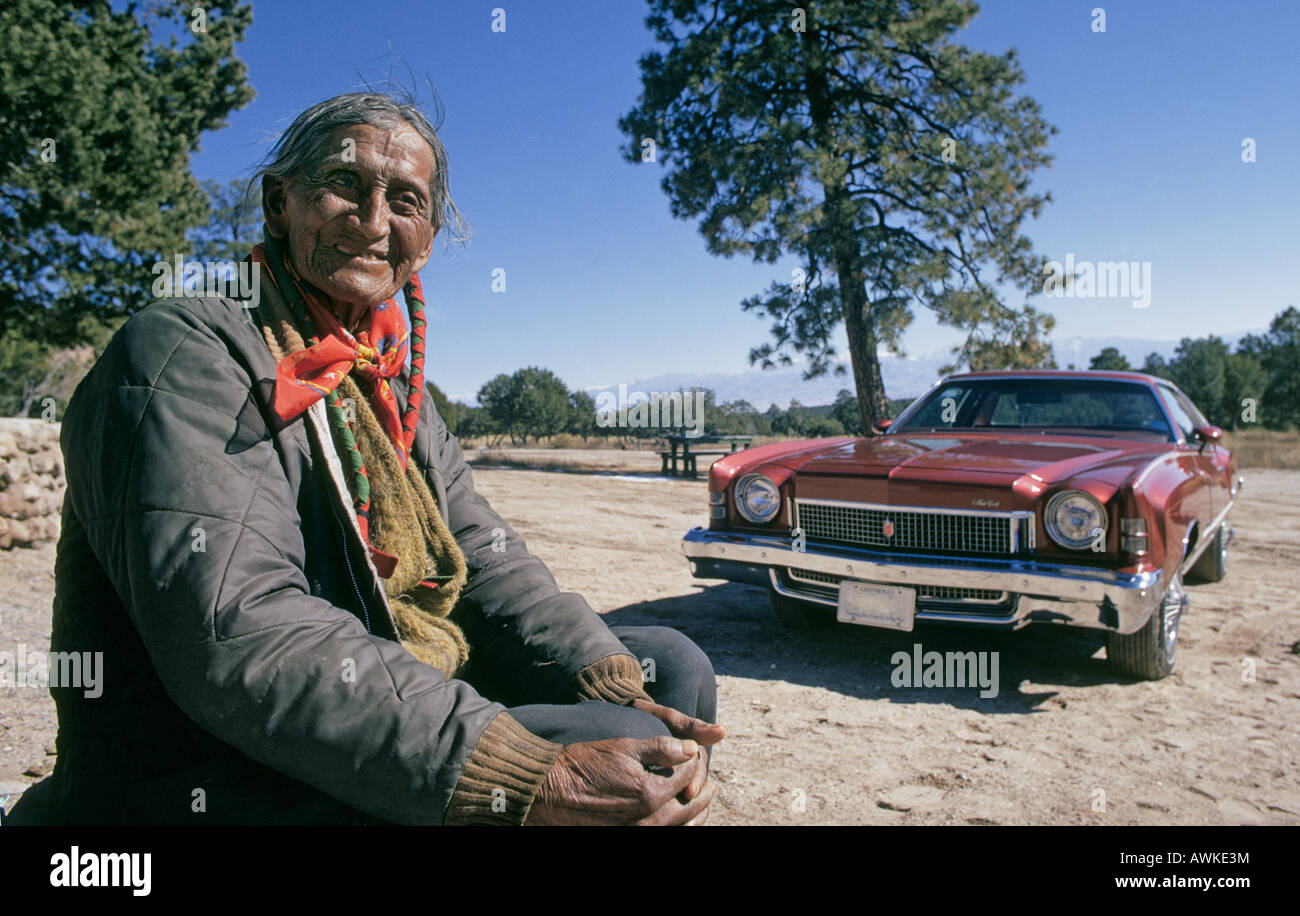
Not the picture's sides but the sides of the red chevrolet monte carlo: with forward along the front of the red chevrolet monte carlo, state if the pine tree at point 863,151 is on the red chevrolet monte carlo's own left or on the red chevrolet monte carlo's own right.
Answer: on the red chevrolet monte carlo's own right

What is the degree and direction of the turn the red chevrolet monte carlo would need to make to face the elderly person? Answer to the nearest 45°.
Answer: approximately 45° to its left

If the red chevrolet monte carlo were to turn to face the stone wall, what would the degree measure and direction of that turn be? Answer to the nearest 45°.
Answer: approximately 45° to its right

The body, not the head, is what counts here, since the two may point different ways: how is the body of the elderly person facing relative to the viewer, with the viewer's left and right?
facing the viewer and to the right of the viewer

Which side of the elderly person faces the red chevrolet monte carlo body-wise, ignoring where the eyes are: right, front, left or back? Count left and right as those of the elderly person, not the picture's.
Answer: left

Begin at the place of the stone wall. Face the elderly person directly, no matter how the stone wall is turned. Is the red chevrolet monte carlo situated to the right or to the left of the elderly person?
left

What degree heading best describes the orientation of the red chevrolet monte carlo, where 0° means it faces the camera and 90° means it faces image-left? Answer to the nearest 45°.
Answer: approximately 45°

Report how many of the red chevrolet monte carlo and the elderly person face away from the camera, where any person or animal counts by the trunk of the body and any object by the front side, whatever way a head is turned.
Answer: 0
